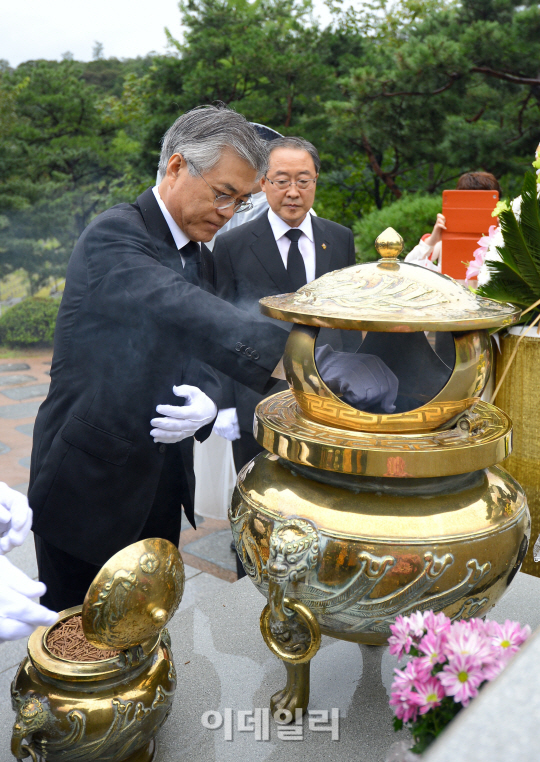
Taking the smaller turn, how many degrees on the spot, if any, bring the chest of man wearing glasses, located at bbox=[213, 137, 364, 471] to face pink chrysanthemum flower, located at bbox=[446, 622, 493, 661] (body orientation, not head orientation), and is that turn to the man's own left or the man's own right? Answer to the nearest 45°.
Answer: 0° — they already face it

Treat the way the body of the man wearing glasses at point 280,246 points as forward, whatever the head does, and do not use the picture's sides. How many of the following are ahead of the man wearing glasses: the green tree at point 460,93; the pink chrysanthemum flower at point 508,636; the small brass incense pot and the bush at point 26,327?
2

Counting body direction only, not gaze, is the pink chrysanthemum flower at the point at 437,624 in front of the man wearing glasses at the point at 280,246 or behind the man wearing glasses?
in front

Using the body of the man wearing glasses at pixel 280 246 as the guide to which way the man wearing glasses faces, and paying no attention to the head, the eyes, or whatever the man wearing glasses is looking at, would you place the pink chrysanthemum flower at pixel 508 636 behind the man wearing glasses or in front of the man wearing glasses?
in front

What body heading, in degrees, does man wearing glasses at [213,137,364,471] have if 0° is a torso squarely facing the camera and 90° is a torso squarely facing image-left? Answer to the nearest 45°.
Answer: approximately 0°

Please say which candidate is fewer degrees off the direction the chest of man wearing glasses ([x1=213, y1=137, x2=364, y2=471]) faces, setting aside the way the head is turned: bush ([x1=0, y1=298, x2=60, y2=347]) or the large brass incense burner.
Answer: the large brass incense burner

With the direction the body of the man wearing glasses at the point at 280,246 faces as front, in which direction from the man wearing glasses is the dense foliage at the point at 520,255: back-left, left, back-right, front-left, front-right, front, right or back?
front-left

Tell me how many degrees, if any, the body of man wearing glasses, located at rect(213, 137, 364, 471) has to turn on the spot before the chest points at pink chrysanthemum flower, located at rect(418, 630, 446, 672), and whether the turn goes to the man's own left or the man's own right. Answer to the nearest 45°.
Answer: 0° — they already face it

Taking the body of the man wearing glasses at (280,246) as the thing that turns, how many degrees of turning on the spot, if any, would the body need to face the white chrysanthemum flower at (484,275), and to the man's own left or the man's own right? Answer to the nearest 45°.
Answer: approximately 45° to the man's own left

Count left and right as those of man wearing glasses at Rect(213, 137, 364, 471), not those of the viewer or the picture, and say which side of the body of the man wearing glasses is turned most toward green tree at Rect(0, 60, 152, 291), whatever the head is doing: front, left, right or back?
back

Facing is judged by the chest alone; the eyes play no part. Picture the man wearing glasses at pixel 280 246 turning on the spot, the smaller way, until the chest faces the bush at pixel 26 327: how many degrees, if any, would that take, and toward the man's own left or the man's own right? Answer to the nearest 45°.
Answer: approximately 135° to the man's own right
